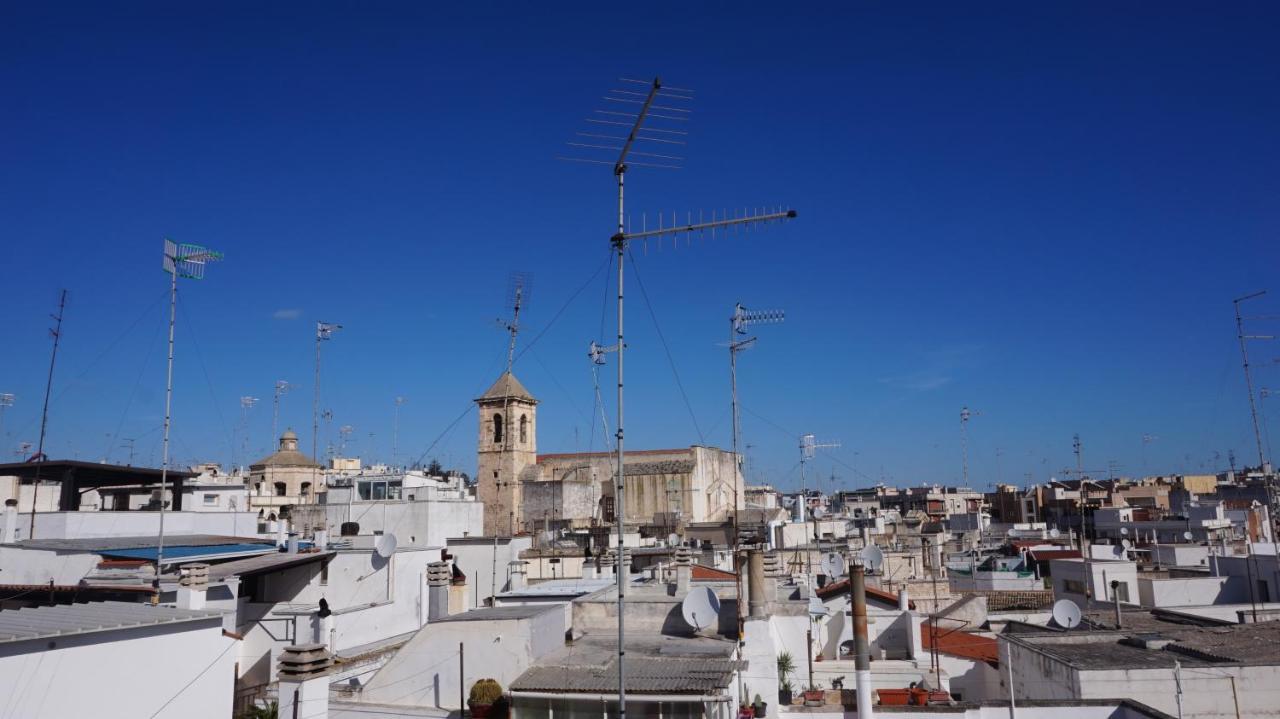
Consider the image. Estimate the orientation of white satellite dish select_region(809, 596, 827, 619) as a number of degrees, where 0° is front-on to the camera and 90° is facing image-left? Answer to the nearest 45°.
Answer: approximately 315°

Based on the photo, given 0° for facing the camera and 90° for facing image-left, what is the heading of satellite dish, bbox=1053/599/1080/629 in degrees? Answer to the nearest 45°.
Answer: approximately 315°

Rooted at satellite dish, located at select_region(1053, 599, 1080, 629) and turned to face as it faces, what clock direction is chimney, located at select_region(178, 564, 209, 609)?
The chimney is roughly at 3 o'clock from the satellite dish.

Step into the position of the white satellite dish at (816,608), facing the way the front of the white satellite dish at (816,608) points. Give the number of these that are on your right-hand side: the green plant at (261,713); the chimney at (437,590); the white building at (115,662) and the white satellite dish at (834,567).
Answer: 3

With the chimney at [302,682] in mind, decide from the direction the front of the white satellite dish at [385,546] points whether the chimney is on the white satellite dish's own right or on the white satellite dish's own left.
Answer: on the white satellite dish's own right

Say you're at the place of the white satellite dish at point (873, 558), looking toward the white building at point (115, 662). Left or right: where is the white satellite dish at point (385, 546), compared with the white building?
right

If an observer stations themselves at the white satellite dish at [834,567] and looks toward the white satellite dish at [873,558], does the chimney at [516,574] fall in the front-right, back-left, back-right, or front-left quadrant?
back-left
